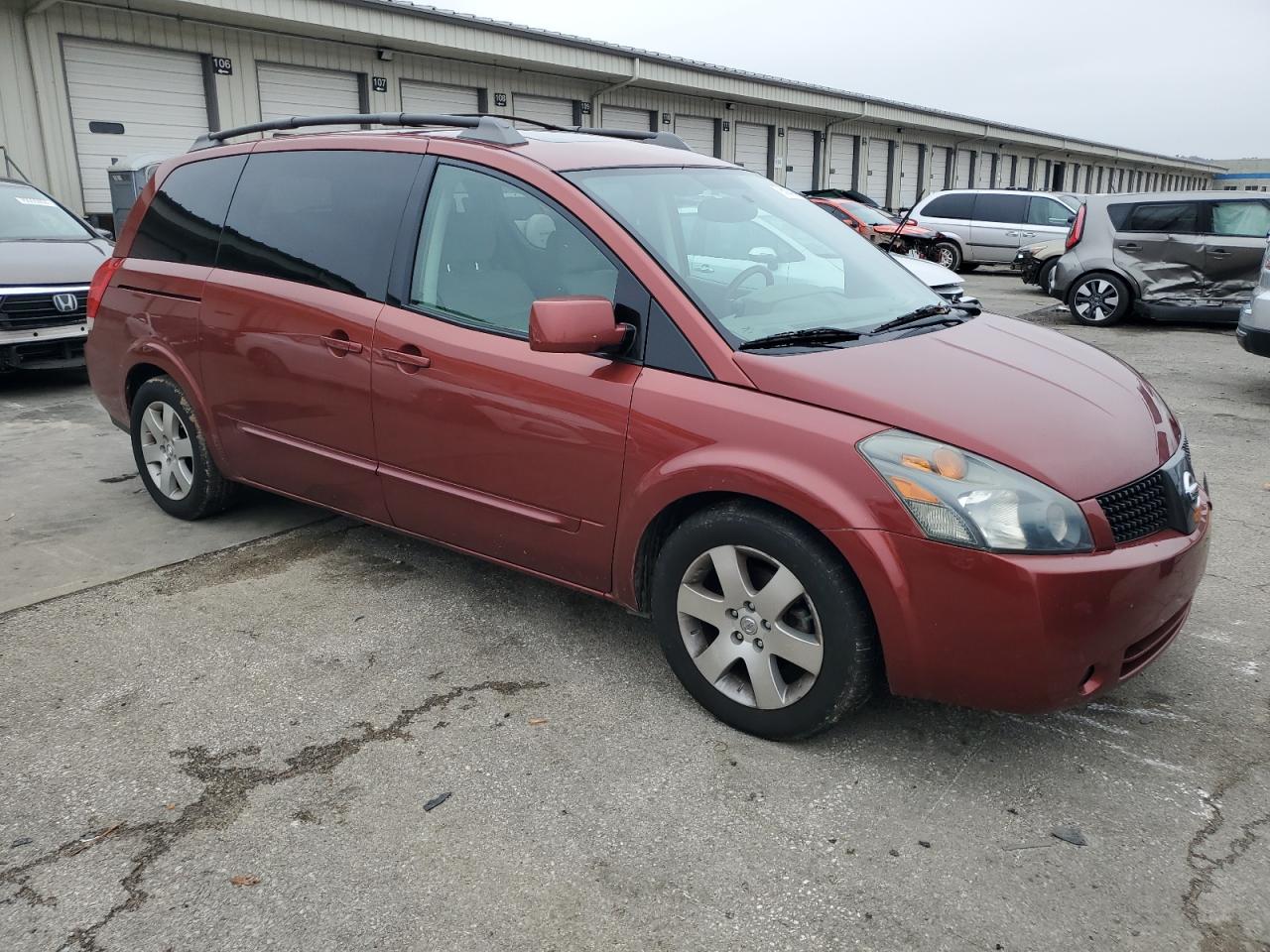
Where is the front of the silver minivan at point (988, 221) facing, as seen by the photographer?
facing to the right of the viewer

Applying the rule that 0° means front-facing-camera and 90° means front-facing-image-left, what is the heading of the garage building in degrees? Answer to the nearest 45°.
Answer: approximately 315°

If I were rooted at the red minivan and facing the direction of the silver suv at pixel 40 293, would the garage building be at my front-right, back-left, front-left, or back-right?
front-right

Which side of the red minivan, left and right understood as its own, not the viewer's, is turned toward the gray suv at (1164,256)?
left

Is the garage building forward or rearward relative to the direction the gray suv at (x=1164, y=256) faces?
rearward

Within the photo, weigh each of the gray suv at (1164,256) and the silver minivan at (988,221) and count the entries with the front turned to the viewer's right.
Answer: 2

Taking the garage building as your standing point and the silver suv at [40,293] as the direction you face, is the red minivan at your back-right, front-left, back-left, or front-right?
front-left

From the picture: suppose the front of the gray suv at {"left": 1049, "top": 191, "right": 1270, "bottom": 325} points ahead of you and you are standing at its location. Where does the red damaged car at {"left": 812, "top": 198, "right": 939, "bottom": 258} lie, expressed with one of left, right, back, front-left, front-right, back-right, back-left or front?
back-left

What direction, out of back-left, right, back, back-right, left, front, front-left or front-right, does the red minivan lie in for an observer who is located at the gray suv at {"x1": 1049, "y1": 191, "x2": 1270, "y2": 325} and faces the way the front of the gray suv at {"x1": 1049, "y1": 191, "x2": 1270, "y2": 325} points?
right

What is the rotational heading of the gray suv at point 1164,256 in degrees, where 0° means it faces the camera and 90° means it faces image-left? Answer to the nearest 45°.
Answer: approximately 270°

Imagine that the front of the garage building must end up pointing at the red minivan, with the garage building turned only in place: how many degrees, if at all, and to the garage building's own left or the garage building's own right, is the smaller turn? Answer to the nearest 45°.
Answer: approximately 45° to the garage building's own right
